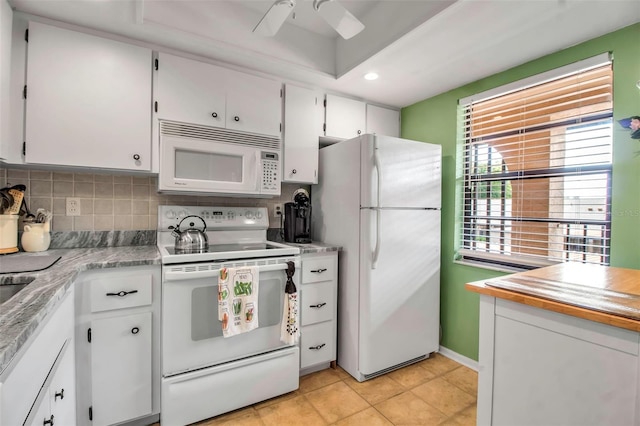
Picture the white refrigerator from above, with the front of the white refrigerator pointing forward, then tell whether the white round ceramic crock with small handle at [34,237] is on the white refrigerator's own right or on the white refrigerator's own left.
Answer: on the white refrigerator's own right

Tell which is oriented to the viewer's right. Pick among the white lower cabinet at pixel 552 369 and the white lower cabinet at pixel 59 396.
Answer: the white lower cabinet at pixel 59 396

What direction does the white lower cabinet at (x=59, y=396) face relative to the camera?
to the viewer's right

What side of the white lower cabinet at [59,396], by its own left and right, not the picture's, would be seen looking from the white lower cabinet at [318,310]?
front

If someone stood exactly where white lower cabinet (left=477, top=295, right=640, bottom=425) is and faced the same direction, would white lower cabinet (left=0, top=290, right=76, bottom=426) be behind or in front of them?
in front

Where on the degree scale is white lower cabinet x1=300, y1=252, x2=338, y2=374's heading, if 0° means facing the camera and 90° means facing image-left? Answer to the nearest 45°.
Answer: approximately 315°

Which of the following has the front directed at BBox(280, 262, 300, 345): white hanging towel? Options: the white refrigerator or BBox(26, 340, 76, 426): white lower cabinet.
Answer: the white lower cabinet

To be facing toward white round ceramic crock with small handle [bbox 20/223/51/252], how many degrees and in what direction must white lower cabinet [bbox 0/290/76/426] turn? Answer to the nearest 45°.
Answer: approximately 90° to its left

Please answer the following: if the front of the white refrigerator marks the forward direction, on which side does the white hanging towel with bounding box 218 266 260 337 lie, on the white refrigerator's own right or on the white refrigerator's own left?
on the white refrigerator's own right

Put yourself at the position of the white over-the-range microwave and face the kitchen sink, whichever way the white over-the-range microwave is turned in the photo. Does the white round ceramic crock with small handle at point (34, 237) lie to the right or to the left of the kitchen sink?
right
